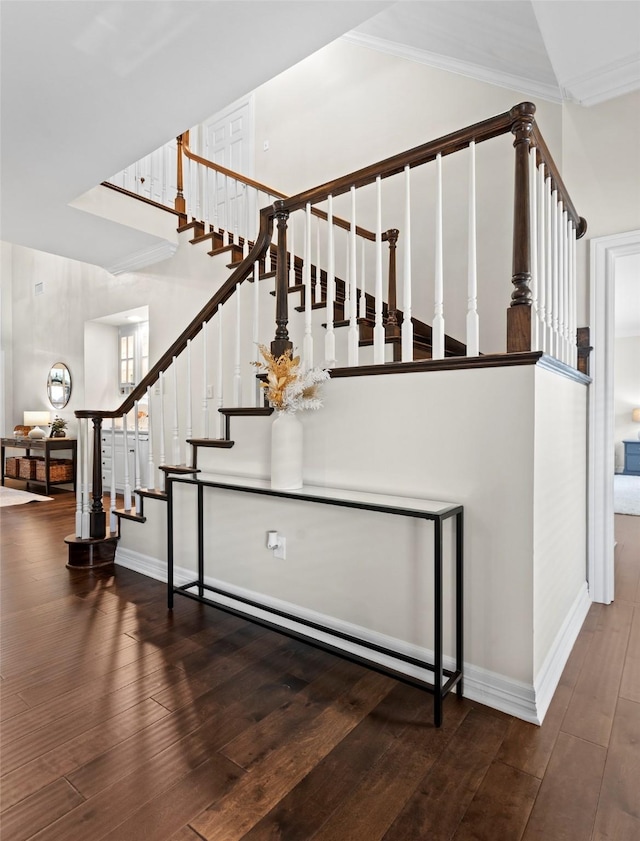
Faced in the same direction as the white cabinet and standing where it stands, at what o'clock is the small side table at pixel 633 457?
The small side table is roughly at 9 o'clock from the white cabinet.

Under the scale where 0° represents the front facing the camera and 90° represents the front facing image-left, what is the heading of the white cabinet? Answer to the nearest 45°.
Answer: approximately 0°

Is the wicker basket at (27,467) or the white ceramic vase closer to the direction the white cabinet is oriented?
the white ceramic vase

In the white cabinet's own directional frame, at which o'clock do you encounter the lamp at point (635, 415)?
The lamp is roughly at 9 o'clock from the white cabinet.

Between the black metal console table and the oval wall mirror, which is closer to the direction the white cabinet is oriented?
the black metal console table
